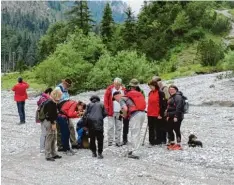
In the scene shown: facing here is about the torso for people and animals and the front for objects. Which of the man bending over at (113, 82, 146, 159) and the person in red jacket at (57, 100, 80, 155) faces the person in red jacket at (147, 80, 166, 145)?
the person in red jacket at (57, 100, 80, 155)

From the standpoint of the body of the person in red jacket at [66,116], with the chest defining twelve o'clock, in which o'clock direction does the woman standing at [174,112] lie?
The woman standing is roughly at 12 o'clock from the person in red jacket.

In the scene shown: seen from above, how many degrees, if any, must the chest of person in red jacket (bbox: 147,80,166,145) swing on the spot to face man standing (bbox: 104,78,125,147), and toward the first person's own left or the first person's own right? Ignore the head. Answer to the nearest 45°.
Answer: approximately 45° to the first person's own right

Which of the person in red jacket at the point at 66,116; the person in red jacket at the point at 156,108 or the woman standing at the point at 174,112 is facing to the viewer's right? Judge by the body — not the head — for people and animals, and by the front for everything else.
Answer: the person in red jacket at the point at 66,116

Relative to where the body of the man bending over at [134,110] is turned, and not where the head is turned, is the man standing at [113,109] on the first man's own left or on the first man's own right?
on the first man's own right

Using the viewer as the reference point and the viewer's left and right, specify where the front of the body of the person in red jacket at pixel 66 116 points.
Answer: facing to the right of the viewer

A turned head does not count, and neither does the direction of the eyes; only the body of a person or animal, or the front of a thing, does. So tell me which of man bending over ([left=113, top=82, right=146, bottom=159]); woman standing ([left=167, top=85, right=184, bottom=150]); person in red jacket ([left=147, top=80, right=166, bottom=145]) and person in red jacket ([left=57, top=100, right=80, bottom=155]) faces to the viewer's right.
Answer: person in red jacket ([left=57, top=100, right=80, bottom=155])
